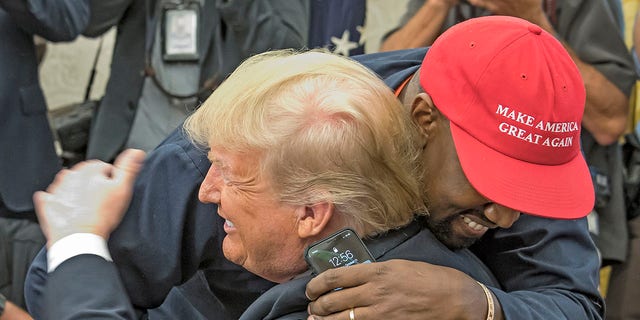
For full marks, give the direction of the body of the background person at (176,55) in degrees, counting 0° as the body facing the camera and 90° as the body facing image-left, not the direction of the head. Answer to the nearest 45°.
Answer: approximately 0°

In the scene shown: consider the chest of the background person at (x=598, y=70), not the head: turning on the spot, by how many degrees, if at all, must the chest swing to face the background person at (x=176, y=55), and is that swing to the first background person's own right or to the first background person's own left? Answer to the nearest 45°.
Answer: approximately 90° to the first background person's own right

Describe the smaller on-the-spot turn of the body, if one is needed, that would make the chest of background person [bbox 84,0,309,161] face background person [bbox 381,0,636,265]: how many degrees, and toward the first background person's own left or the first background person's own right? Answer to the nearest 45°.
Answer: approximately 90° to the first background person's own left

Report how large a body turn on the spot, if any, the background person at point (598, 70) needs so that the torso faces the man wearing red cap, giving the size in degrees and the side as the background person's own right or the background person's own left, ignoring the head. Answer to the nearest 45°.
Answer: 0° — they already face them

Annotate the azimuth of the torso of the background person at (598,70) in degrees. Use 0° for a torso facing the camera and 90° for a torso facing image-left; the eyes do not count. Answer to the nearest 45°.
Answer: approximately 0°

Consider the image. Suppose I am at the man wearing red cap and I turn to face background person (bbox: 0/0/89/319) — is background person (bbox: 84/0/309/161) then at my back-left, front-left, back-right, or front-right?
front-right

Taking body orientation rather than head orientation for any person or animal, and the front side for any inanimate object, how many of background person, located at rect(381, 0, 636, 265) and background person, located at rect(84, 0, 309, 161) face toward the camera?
2

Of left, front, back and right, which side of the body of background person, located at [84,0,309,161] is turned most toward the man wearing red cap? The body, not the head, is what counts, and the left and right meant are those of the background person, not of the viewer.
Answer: front
